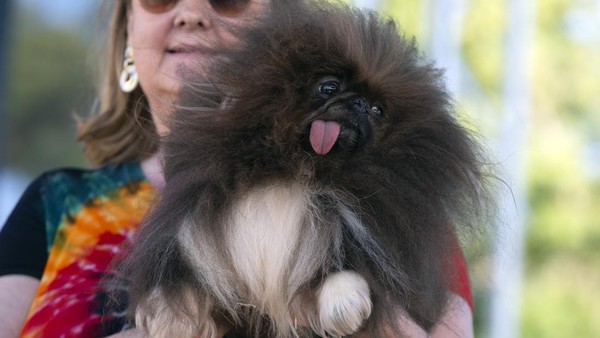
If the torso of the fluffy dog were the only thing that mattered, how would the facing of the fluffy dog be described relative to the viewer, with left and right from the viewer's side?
facing the viewer

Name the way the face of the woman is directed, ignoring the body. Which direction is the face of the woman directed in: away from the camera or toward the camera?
toward the camera
